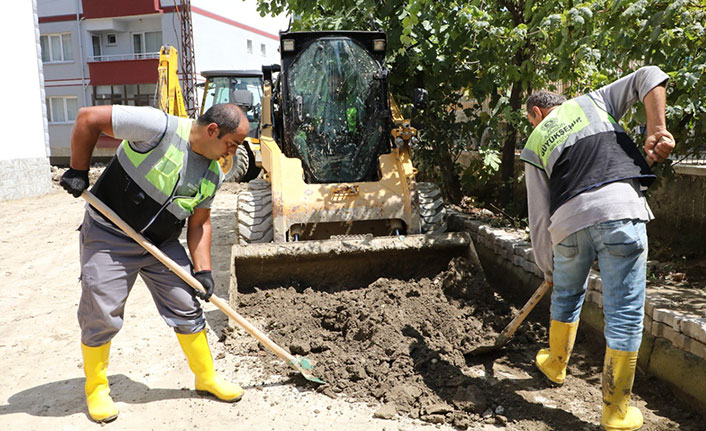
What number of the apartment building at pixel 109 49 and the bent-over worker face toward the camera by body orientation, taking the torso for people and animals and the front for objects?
1

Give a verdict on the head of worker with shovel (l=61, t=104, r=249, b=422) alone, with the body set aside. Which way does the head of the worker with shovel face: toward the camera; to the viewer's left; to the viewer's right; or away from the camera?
to the viewer's right

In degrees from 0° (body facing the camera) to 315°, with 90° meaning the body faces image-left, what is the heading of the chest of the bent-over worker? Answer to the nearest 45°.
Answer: approximately 135°

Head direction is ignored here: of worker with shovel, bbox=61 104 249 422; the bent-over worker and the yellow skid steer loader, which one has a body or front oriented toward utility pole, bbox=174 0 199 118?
the bent-over worker

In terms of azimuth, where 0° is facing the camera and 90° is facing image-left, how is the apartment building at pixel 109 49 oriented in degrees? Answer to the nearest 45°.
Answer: approximately 0°

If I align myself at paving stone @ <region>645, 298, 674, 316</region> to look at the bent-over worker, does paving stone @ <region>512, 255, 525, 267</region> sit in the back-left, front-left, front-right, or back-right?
back-right

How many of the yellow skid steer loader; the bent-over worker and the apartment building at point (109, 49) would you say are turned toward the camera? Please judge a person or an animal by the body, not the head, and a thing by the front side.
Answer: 2

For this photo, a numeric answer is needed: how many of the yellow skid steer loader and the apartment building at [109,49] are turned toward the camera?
2

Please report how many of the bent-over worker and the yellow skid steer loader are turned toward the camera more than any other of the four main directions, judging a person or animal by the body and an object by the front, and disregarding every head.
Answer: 1
